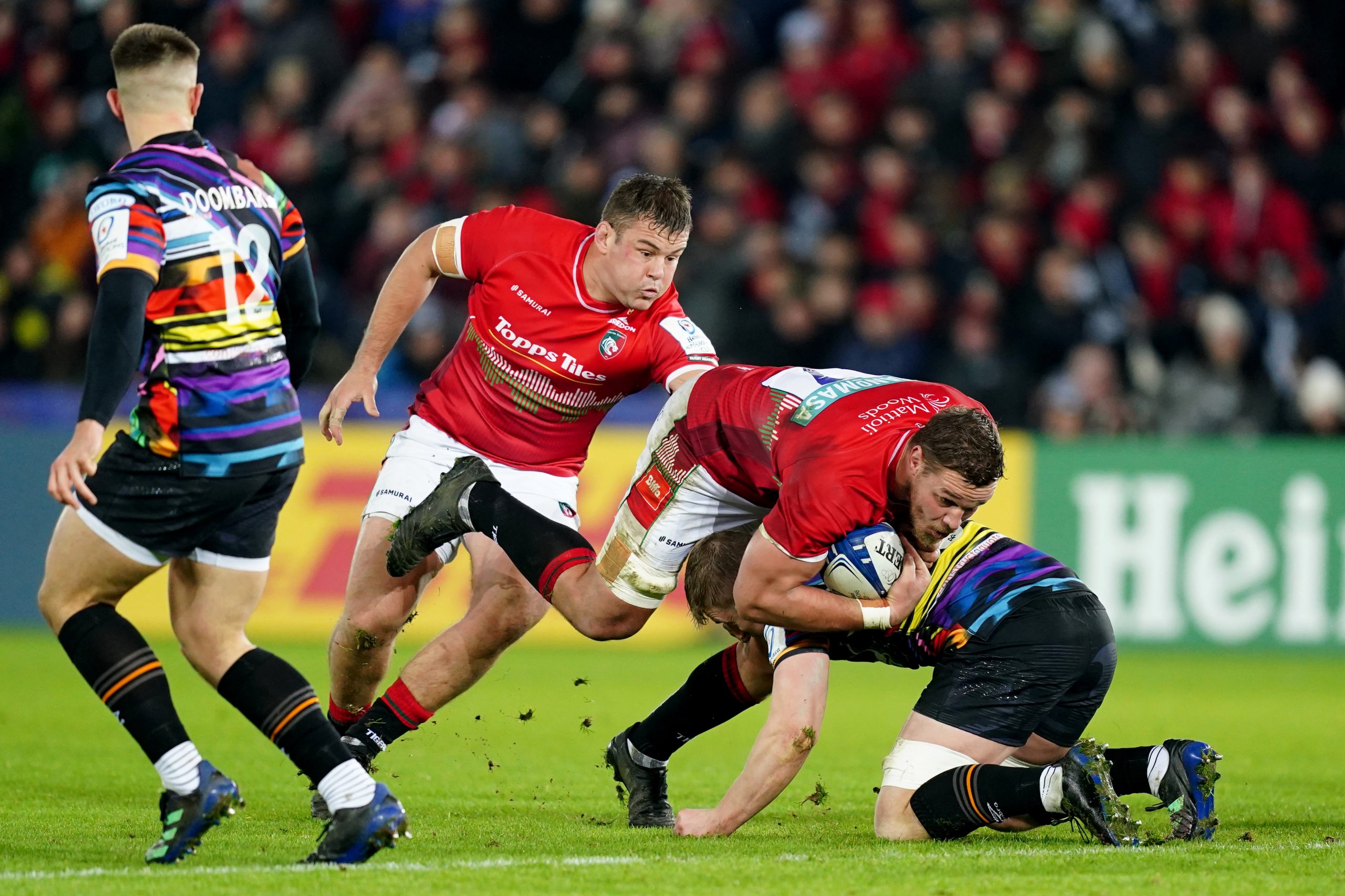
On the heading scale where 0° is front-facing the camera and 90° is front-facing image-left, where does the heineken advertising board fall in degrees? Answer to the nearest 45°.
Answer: approximately 0°

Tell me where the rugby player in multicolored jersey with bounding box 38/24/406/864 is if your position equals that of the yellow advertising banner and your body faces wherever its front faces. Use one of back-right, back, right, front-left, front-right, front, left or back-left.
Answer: front

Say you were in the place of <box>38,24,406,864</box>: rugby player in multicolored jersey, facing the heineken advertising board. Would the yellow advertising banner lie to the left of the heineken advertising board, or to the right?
left

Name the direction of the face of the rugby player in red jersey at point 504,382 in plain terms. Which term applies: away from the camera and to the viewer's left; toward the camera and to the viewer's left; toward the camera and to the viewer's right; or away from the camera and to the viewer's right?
toward the camera and to the viewer's right

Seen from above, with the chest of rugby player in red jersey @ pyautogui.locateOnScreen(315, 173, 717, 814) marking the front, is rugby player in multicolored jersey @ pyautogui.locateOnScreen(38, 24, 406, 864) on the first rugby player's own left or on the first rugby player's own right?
on the first rugby player's own right

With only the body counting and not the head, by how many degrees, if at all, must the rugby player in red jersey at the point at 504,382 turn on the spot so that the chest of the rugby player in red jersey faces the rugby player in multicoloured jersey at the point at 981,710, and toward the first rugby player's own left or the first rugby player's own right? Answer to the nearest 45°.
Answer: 0° — they already face them

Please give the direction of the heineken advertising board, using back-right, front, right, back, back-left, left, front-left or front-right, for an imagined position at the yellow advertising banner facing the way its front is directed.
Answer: left

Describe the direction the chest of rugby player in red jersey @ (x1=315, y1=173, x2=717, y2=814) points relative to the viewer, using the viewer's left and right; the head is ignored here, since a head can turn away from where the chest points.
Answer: facing the viewer and to the right of the viewer

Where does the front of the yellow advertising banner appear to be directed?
toward the camera

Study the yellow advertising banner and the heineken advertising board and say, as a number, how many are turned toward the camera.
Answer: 2

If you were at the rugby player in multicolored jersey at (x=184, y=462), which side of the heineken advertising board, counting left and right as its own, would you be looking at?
front

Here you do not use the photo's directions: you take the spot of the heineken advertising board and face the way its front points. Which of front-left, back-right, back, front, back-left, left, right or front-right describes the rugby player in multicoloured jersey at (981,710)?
front
